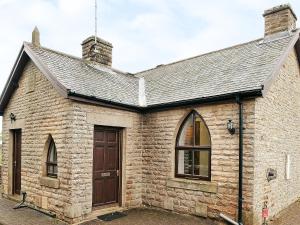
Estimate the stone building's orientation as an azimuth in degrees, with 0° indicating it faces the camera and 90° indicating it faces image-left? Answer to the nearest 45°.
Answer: approximately 45°
